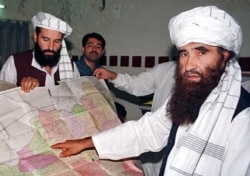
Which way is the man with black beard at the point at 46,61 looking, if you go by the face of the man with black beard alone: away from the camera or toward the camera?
toward the camera

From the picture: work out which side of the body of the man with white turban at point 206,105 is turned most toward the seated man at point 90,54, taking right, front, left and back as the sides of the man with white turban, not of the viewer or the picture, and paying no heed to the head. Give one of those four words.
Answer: right

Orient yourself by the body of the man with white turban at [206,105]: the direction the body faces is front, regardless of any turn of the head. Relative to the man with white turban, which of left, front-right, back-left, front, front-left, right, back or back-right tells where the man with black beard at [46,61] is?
right

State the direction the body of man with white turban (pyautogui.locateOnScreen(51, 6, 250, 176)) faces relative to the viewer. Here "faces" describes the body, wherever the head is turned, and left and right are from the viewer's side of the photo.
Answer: facing the viewer and to the left of the viewer

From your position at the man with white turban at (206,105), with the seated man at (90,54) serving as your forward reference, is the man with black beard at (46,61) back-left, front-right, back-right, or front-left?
front-left

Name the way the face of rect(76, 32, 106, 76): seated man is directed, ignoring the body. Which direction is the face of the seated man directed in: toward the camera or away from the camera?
toward the camera

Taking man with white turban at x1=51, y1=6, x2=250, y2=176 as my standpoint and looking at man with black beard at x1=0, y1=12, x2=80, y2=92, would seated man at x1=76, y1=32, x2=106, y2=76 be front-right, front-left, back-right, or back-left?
front-right
